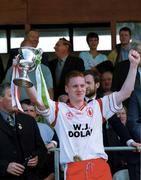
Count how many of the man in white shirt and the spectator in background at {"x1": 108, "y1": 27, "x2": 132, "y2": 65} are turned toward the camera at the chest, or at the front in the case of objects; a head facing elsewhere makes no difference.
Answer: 2

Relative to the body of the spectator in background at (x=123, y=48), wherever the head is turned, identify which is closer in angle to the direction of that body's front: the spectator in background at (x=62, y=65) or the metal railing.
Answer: the metal railing

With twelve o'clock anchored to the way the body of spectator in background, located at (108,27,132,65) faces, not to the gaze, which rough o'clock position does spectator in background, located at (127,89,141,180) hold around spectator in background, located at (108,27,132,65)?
spectator in background, located at (127,89,141,180) is roughly at 12 o'clock from spectator in background, located at (108,27,132,65).

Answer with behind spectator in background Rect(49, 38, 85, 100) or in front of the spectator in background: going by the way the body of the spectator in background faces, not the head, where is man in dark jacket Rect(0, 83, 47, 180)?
in front

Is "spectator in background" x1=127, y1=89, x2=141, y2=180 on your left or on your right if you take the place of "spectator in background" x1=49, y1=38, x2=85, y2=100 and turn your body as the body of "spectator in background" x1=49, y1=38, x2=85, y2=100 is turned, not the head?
on your left

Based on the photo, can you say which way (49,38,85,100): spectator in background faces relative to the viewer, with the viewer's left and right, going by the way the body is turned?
facing the viewer and to the left of the viewer

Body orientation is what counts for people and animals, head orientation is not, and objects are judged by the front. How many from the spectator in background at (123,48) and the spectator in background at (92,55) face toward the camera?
2

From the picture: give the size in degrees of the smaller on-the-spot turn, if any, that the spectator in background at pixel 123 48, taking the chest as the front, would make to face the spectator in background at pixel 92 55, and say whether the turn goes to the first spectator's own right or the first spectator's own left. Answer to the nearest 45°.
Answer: approximately 90° to the first spectator's own right

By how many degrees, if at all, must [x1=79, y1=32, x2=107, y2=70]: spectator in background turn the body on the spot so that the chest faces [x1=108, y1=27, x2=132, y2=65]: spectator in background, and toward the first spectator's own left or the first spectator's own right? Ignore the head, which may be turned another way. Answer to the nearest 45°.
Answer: approximately 90° to the first spectator's own left

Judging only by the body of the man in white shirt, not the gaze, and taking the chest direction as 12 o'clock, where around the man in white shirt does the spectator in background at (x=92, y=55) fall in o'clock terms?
The spectator in background is roughly at 6 o'clock from the man in white shirt.

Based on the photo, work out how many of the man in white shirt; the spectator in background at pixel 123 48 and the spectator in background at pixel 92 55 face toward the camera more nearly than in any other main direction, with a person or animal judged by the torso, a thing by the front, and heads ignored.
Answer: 3
